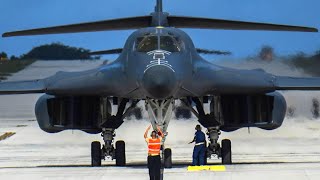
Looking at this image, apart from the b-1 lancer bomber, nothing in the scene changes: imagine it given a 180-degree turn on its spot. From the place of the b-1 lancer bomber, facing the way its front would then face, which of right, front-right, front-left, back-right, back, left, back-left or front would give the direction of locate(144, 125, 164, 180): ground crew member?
back

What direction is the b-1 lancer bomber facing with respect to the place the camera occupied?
facing the viewer
